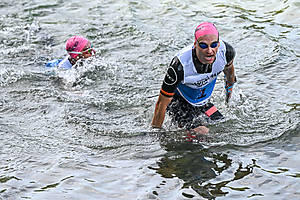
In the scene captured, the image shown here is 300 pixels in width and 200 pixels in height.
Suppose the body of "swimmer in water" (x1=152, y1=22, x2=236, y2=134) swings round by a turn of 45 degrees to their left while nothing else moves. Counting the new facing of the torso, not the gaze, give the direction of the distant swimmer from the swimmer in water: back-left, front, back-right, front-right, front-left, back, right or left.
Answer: back-left

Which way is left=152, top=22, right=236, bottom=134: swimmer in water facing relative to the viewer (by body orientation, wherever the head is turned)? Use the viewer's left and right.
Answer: facing the viewer and to the right of the viewer
